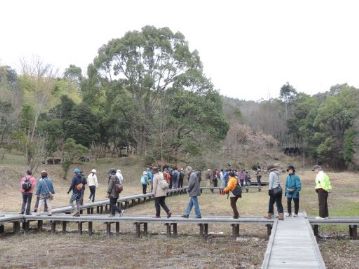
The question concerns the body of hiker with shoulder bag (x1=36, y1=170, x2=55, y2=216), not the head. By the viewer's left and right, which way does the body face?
facing away from the viewer

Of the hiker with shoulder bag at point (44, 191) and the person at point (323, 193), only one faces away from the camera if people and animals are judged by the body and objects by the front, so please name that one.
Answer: the hiker with shoulder bag

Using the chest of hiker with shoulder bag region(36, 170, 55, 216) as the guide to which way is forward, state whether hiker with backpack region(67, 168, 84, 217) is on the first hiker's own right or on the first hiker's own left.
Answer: on the first hiker's own right

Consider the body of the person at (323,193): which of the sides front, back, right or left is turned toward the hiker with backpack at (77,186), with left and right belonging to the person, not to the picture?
front

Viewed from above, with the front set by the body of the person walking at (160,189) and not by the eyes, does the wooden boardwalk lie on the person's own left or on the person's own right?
on the person's own left

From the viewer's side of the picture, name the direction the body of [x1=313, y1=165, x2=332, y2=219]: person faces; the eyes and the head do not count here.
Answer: to the viewer's left
